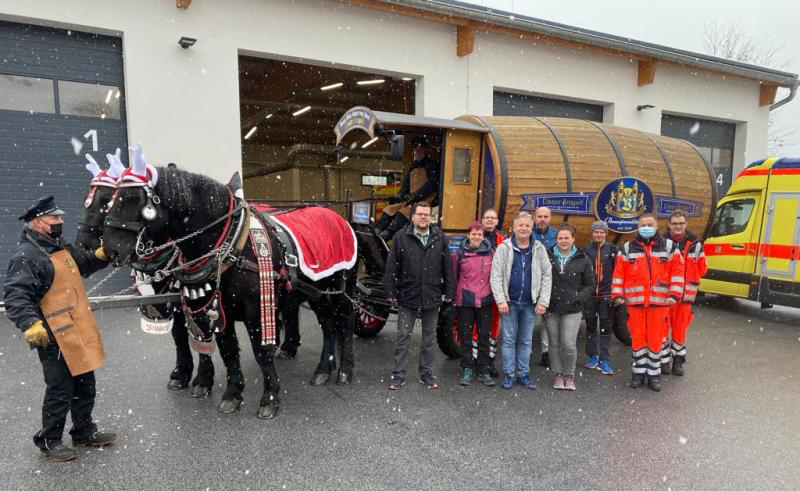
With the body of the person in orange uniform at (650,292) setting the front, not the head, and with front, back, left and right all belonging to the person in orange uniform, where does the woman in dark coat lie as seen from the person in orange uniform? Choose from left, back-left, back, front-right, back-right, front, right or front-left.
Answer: front-right

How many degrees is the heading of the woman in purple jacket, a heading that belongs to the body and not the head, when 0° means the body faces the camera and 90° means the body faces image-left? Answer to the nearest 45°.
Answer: approximately 0°

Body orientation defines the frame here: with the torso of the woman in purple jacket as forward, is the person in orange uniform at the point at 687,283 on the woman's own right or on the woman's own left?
on the woman's own left

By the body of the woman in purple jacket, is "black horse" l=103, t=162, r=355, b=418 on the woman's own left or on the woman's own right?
on the woman's own right

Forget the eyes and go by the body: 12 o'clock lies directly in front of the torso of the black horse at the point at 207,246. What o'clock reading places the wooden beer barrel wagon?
The wooden beer barrel wagon is roughly at 7 o'clock from the black horse.

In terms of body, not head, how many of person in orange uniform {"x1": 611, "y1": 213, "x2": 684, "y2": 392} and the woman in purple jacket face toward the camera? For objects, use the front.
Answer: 2

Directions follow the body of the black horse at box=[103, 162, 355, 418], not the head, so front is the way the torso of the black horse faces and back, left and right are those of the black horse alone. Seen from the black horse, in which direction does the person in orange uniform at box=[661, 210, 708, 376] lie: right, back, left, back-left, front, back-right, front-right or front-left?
back-left

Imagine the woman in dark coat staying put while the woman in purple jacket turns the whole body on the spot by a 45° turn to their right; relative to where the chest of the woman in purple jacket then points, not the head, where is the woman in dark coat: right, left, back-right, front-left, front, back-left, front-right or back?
back-left

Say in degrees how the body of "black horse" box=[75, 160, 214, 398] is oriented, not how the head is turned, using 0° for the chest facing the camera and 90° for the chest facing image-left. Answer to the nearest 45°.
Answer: approximately 45°
